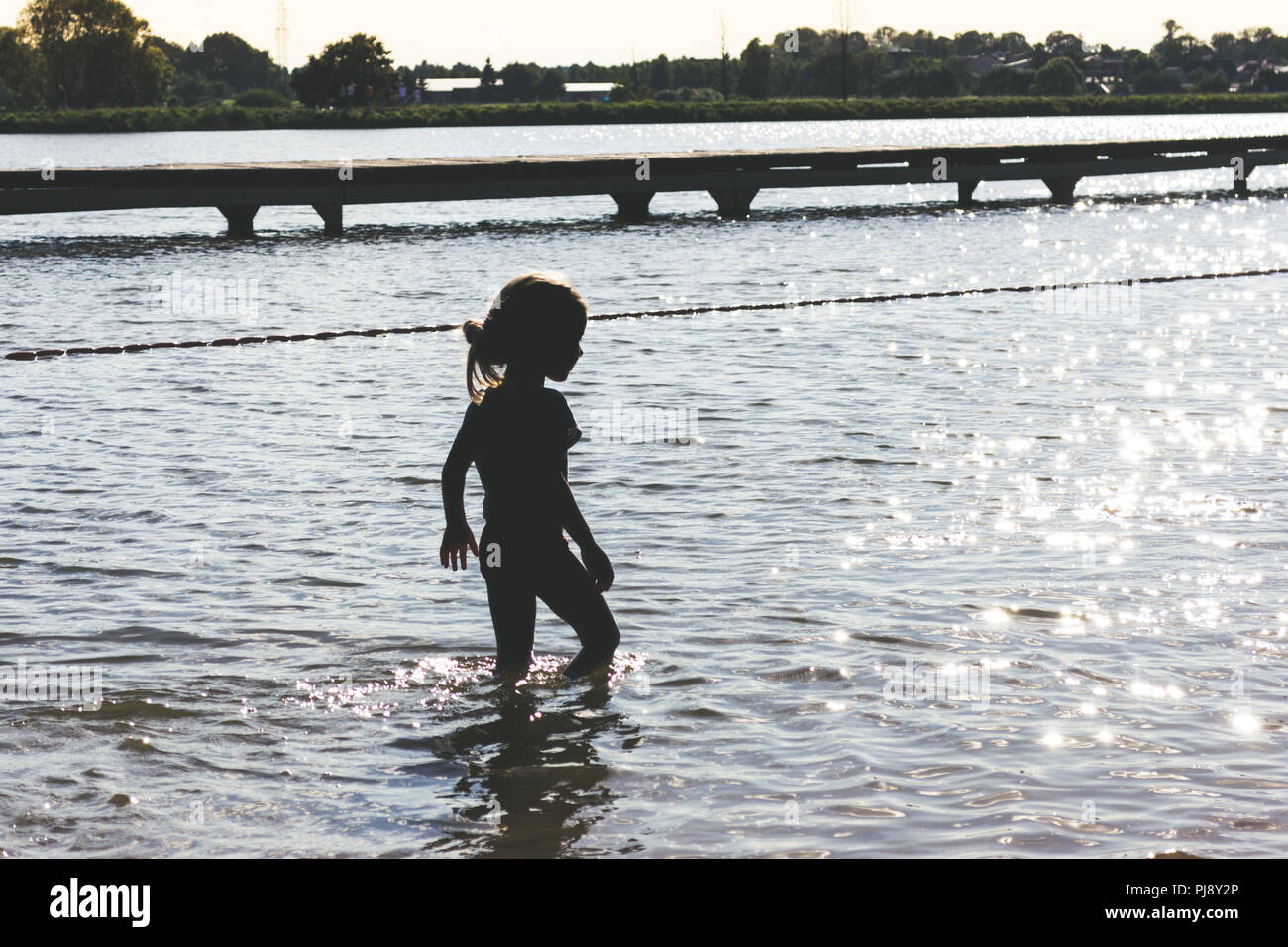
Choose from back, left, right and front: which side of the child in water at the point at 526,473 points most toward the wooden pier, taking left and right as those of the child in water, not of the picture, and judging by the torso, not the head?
left

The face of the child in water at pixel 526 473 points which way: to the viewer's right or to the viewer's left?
to the viewer's right

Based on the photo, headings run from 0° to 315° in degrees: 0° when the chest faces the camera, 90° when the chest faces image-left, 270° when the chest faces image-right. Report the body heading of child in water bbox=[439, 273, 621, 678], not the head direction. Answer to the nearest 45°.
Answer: approximately 270°

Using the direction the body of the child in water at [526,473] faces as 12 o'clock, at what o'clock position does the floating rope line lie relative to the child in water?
The floating rope line is roughly at 9 o'clock from the child in water.
